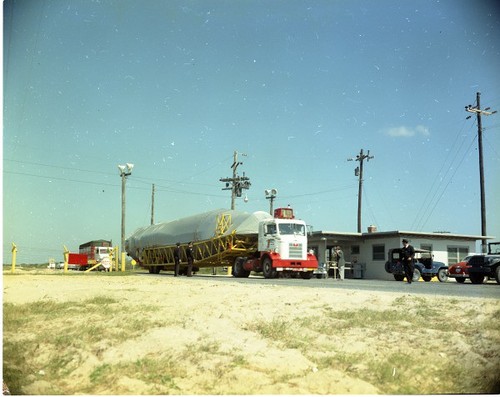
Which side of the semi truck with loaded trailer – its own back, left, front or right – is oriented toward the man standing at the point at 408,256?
front

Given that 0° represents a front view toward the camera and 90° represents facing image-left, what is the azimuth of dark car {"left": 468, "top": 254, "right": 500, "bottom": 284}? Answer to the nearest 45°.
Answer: approximately 45°

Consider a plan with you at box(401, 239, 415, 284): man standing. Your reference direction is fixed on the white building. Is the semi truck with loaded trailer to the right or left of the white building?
left

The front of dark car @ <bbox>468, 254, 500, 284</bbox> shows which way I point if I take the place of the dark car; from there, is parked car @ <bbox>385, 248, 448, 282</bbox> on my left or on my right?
on my right

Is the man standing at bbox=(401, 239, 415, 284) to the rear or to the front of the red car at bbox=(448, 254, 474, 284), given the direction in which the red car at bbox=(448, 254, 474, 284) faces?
to the front

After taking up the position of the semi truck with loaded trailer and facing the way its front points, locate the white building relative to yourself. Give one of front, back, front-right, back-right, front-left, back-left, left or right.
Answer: left

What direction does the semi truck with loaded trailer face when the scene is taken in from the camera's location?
facing the viewer and to the right of the viewer
